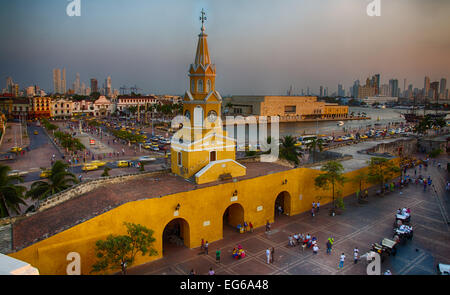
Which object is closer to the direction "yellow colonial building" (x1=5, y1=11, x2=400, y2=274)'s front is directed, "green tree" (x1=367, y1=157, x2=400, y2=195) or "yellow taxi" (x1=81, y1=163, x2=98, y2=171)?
the green tree

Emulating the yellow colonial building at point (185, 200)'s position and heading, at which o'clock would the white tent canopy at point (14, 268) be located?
The white tent canopy is roughly at 2 o'clock from the yellow colonial building.

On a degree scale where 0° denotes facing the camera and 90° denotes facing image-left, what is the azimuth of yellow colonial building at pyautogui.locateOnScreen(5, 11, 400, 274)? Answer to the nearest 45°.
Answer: approximately 315°

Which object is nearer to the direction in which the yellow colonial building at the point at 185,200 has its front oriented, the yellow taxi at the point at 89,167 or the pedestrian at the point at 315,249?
the pedestrian

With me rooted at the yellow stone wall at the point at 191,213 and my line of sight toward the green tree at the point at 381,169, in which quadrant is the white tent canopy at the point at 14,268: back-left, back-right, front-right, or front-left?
back-right

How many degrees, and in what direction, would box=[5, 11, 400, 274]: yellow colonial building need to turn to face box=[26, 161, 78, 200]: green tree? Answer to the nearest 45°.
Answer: approximately 135° to its right

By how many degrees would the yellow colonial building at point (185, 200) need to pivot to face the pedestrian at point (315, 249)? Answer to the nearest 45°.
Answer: approximately 45° to its left

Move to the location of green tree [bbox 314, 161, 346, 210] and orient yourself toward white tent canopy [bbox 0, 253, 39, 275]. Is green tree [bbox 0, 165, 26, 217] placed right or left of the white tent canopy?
right

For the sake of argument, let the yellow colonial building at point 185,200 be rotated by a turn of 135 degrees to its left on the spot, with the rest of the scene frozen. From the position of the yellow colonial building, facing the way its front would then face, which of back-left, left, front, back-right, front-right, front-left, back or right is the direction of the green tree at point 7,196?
left

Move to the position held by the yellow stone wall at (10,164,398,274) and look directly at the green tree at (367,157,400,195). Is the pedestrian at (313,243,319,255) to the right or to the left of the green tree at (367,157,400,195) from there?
right

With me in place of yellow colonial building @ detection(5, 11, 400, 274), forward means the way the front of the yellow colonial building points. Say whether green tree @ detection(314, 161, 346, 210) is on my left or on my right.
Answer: on my left
